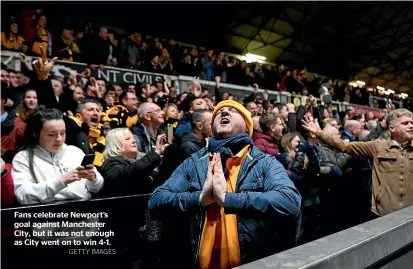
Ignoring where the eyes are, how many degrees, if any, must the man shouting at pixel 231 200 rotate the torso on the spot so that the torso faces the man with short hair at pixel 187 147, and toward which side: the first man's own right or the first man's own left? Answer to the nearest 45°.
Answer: approximately 180°

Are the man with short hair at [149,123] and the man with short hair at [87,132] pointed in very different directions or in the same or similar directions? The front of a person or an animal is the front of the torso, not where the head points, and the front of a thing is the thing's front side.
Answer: same or similar directions

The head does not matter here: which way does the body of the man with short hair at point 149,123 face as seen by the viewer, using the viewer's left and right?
facing the viewer and to the right of the viewer

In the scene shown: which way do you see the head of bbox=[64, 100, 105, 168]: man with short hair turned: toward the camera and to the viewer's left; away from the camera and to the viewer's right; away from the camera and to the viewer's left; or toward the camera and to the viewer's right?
toward the camera and to the viewer's right

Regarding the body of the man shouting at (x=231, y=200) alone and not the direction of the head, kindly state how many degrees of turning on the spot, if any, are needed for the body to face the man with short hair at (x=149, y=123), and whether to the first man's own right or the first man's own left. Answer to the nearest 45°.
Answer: approximately 180°

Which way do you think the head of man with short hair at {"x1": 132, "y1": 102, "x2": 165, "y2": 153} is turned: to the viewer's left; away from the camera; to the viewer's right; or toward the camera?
to the viewer's right

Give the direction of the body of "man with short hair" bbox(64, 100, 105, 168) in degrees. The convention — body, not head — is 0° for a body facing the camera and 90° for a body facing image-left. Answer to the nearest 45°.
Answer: approximately 315°

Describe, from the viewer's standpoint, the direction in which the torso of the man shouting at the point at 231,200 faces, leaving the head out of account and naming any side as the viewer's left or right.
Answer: facing the viewer

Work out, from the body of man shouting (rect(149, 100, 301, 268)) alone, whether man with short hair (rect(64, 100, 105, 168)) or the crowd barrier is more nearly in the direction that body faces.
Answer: the crowd barrier

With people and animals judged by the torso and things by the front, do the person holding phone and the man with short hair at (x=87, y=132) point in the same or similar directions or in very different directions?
same or similar directions

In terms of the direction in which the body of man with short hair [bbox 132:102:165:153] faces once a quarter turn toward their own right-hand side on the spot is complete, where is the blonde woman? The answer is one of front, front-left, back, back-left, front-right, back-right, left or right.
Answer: front-left
